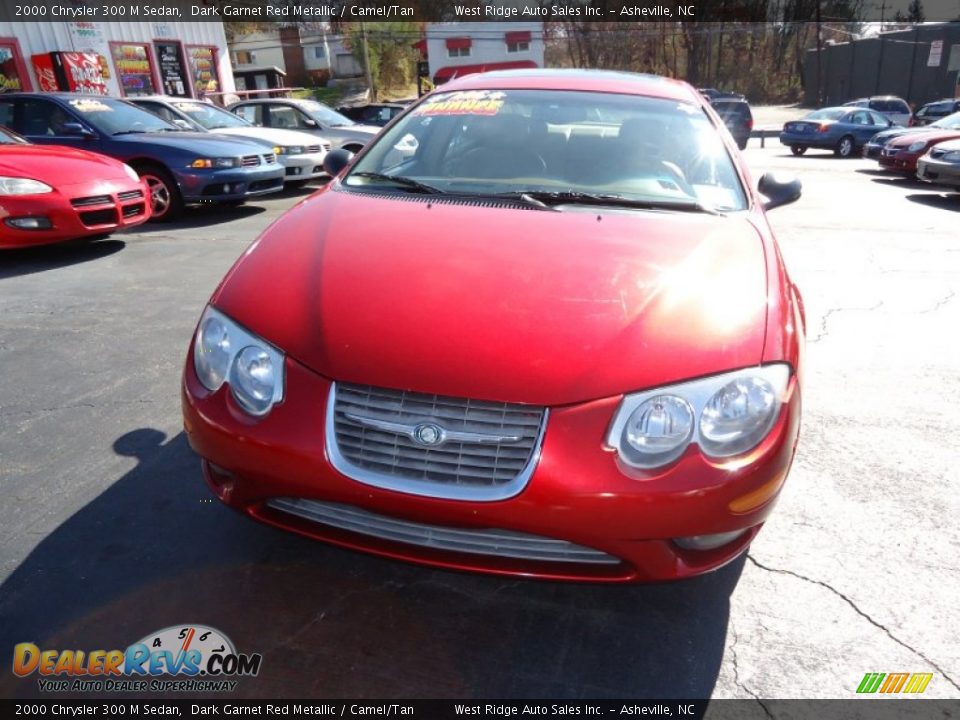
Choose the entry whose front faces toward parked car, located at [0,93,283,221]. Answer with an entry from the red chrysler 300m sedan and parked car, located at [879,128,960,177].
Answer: parked car, located at [879,128,960,177]

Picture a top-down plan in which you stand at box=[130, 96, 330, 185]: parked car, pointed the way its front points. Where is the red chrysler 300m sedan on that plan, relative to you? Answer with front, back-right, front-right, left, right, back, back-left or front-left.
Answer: front-right

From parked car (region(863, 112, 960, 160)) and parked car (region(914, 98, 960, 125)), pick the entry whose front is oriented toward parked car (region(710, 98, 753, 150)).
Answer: parked car (region(914, 98, 960, 125))

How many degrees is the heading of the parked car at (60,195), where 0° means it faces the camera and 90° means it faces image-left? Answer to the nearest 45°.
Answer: approximately 315°

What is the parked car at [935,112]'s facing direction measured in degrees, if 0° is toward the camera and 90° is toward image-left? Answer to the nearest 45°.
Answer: approximately 45°

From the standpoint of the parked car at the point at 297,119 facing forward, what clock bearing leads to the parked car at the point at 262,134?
the parked car at the point at 262,134 is roughly at 2 o'clock from the parked car at the point at 297,119.

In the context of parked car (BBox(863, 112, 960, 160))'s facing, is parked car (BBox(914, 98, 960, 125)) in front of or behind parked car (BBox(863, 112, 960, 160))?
behind

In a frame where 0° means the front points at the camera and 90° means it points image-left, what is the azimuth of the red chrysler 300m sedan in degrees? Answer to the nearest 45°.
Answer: approximately 0°

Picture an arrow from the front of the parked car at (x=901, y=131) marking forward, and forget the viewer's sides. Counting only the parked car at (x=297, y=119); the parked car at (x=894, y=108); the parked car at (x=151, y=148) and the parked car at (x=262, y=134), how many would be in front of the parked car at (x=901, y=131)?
3

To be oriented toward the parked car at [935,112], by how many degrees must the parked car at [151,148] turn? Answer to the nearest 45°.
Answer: approximately 45° to its left

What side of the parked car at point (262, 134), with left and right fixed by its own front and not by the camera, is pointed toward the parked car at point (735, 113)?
left

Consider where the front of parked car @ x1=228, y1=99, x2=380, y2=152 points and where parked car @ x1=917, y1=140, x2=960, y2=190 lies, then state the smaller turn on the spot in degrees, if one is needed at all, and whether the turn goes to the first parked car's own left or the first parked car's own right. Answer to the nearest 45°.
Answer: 0° — it already faces it

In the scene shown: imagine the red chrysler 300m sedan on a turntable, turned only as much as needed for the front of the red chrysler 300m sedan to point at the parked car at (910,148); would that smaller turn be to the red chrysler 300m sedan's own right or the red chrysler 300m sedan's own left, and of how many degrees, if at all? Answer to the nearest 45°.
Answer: approximately 135° to the red chrysler 300m sedan's own left
